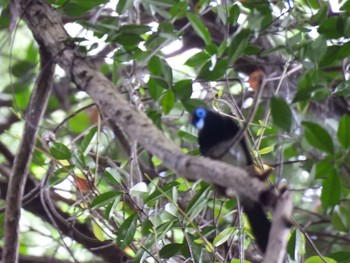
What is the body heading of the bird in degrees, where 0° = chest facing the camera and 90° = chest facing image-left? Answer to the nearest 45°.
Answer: approximately 90°
